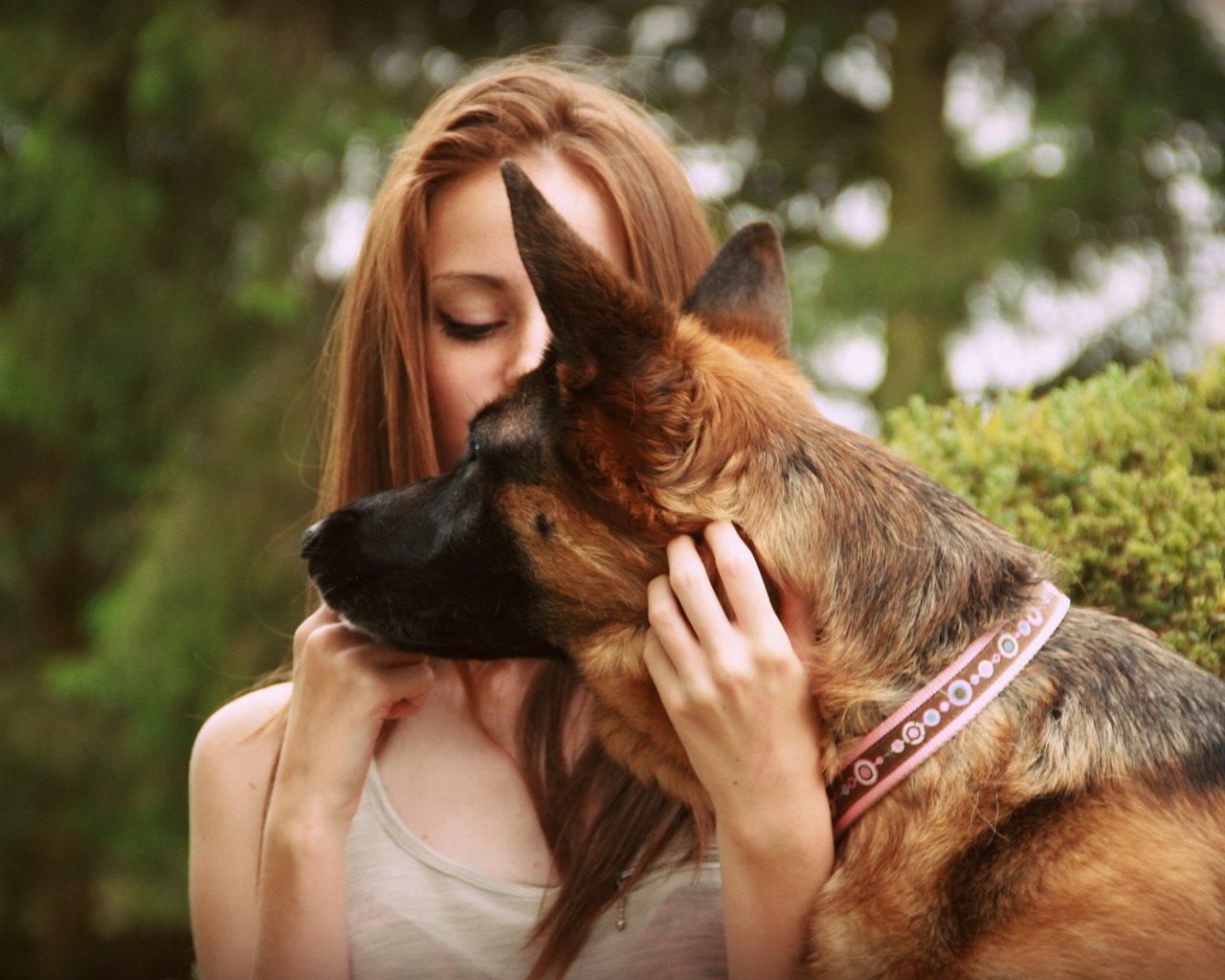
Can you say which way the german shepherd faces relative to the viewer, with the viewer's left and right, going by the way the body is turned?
facing to the left of the viewer

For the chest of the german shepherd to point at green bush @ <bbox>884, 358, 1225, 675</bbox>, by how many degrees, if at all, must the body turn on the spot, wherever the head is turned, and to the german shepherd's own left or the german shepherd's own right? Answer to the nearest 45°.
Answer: approximately 135° to the german shepherd's own right

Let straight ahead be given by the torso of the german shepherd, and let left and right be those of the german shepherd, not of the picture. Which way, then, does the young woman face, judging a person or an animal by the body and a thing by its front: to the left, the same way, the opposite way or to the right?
to the left

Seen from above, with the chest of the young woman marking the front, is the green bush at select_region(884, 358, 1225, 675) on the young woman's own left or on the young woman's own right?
on the young woman's own left

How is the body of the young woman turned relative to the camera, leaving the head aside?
toward the camera
